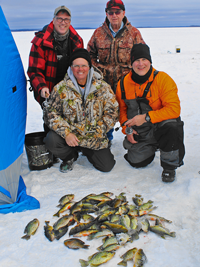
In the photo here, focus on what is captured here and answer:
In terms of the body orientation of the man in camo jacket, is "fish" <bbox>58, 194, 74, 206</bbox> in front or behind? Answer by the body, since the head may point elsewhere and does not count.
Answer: in front

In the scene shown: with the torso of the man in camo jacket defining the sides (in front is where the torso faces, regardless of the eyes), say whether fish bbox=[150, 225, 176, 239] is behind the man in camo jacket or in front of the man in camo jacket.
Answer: in front

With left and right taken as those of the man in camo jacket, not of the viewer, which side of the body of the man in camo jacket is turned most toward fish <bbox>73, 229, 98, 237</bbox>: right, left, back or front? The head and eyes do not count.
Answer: front

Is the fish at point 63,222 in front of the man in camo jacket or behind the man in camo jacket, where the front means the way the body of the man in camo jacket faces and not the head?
in front

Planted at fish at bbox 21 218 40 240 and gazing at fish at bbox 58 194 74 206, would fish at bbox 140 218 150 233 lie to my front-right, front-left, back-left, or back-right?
front-right

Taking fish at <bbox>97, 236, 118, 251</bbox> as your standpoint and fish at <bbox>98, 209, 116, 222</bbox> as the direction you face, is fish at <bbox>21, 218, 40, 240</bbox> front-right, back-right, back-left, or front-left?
front-left

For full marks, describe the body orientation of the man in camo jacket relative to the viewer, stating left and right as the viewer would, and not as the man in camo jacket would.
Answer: facing the viewer

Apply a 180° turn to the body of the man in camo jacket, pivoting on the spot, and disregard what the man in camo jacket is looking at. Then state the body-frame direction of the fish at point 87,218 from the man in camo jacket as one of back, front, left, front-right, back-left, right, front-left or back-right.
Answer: back

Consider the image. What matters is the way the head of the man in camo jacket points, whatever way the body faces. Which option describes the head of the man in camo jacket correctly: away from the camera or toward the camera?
toward the camera

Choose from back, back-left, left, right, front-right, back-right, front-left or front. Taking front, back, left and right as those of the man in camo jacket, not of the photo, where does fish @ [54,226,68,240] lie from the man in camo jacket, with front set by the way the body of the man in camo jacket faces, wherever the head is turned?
front

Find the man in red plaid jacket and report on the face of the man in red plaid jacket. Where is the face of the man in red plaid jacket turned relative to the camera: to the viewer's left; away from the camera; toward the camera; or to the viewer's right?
toward the camera

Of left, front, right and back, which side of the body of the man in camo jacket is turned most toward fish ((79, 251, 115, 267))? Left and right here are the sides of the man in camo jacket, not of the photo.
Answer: front

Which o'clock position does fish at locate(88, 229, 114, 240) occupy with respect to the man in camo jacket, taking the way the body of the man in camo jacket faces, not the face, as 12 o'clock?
The fish is roughly at 12 o'clock from the man in camo jacket.

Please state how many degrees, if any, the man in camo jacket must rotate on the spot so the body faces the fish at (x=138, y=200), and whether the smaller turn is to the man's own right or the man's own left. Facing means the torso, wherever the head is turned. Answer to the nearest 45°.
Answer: approximately 45° to the man's own left
